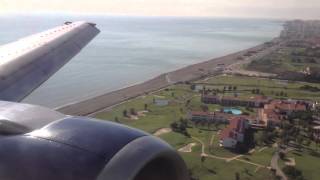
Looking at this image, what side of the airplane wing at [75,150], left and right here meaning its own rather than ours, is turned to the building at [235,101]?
left

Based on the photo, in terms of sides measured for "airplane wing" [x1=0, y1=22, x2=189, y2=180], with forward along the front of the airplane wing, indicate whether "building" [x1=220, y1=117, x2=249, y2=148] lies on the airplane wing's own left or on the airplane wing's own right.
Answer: on the airplane wing's own left

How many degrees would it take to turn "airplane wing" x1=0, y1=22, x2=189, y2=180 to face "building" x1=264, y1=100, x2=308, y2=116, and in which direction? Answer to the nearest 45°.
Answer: approximately 90° to its left

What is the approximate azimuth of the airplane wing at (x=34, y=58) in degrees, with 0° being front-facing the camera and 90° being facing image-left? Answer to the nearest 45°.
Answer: approximately 315°

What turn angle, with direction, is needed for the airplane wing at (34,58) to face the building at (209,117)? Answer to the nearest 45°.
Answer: approximately 90° to its left

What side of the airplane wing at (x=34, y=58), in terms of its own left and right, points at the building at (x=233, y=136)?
left

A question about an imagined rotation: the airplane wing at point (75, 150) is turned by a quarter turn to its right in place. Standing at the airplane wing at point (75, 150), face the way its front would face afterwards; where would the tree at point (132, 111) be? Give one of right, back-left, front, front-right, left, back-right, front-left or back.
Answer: back-right

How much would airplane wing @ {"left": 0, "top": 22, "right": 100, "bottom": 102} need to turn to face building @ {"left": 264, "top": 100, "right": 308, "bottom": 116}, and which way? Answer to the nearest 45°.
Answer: approximately 90° to its left
